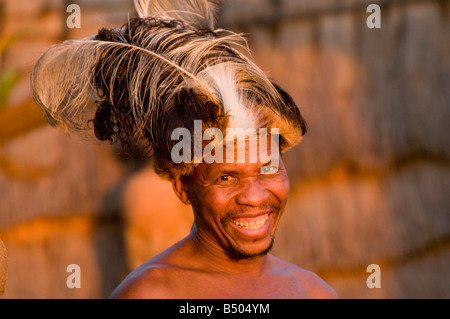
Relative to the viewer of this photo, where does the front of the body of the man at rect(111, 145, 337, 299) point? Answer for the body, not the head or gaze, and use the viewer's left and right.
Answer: facing the viewer and to the right of the viewer
